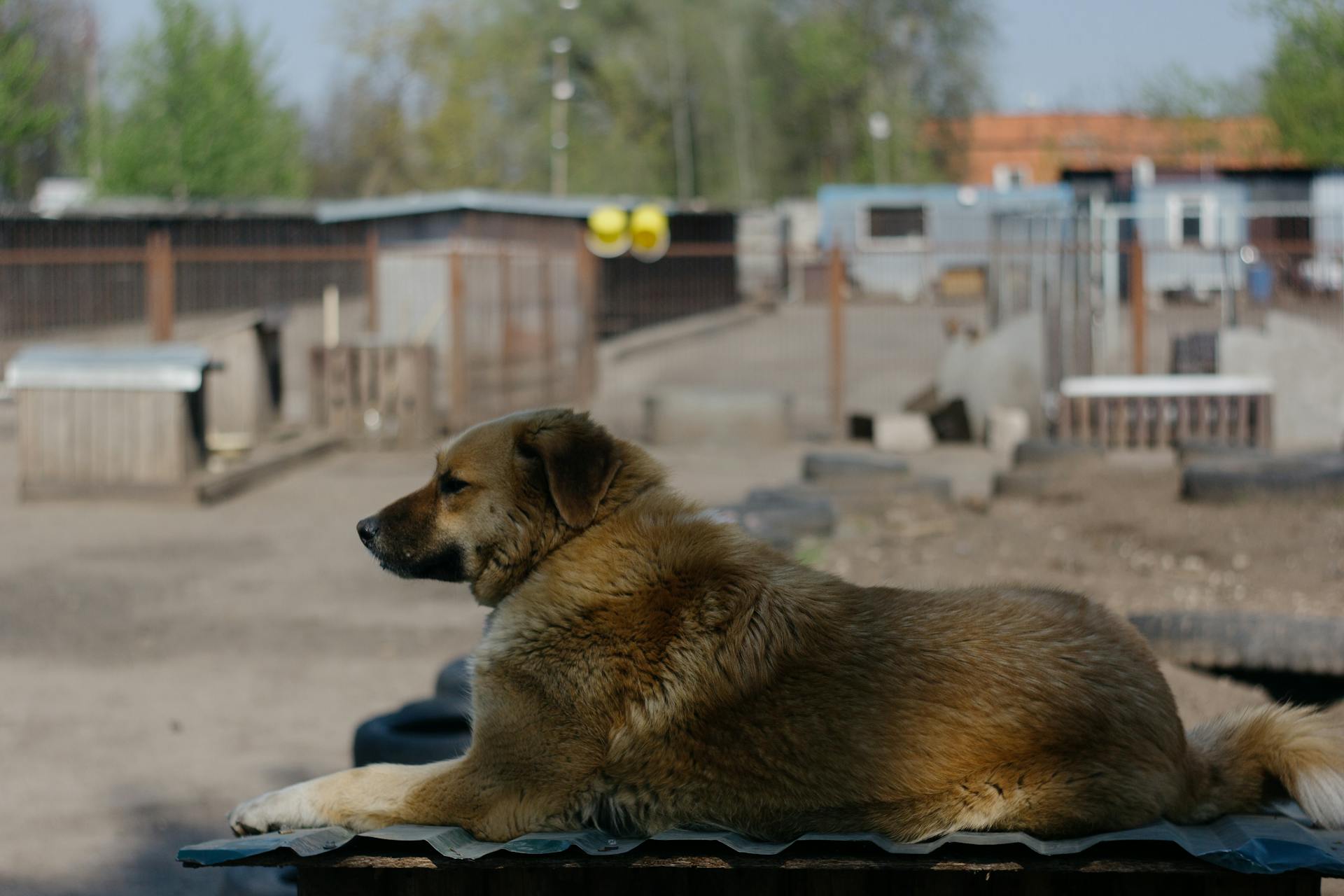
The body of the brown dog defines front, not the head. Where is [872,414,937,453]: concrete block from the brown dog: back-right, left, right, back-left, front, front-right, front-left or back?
right

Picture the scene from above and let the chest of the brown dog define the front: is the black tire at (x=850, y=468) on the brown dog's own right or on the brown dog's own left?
on the brown dog's own right

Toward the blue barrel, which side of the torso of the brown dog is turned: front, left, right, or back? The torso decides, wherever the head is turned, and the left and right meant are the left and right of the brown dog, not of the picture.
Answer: right

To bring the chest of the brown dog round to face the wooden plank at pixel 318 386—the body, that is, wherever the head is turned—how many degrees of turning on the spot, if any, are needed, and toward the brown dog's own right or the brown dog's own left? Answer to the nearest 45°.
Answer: approximately 90° to the brown dog's own right

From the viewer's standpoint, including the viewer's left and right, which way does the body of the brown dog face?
facing to the left of the viewer

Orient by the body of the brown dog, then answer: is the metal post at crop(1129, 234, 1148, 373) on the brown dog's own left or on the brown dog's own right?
on the brown dog's own right

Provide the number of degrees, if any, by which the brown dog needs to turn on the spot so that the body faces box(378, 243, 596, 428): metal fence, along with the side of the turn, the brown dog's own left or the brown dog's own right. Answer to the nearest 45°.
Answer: approximately 90° to the brown dog's own right

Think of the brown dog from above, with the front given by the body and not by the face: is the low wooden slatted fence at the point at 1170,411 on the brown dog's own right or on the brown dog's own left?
on the brown dog's own right
